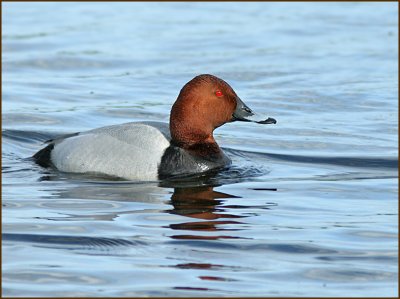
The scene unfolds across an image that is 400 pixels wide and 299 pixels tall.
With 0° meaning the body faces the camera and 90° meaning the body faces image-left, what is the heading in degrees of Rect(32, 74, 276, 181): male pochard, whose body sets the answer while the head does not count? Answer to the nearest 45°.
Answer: approximately 270°
